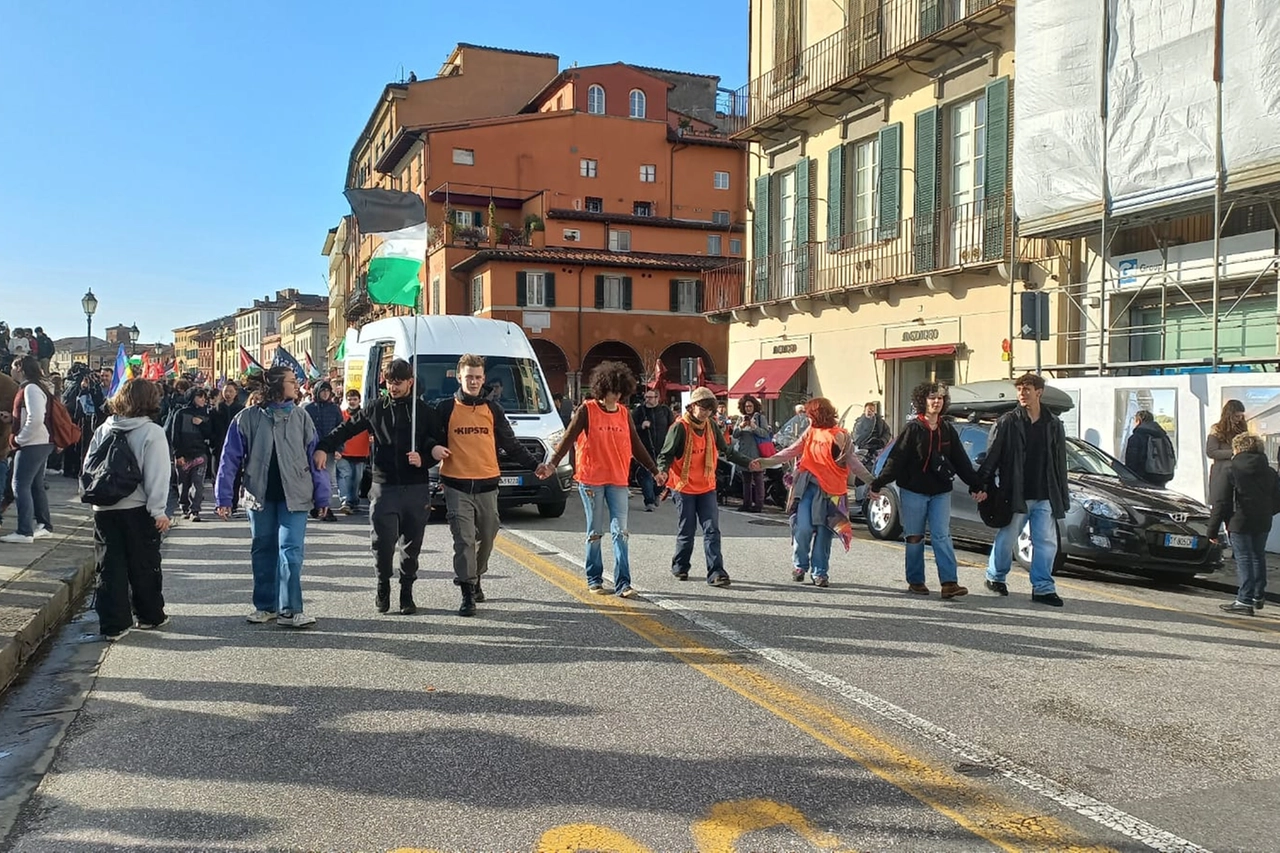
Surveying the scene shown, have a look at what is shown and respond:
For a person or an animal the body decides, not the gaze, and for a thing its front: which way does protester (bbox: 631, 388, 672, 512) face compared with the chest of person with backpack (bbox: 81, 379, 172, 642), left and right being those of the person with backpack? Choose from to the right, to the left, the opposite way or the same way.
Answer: the opposite way

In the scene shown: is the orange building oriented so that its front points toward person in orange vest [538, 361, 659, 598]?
yes

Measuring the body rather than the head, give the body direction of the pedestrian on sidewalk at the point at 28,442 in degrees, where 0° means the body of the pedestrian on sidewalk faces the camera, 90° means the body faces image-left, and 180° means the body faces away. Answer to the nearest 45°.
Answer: approximately 90°

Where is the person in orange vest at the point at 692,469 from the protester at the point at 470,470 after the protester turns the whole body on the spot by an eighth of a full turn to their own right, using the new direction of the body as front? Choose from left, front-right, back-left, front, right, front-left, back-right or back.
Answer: back

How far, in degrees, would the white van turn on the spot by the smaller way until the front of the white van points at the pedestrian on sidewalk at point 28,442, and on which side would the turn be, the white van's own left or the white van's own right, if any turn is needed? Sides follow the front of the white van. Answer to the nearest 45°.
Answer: approximately 90° to the white van's own right

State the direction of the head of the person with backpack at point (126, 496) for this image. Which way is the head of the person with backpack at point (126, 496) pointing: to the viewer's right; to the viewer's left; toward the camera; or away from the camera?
away from the camera

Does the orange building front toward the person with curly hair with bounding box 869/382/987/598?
yes

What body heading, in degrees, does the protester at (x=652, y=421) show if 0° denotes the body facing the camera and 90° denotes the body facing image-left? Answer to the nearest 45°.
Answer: approximately 0°

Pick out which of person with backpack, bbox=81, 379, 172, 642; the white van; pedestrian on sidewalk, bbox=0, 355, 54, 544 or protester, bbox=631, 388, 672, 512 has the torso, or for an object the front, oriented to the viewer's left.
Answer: the pedestrian on sidewalk

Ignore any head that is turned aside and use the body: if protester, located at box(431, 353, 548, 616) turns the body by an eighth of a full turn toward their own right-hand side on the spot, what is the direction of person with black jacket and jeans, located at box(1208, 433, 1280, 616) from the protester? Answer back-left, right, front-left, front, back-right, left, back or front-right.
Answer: back-left

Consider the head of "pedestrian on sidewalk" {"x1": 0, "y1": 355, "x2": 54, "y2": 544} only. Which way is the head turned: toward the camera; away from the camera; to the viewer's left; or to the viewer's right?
to the viewer's left

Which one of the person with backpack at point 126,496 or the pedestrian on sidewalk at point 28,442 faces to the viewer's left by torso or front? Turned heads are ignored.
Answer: the pedestrian on sidewalk
